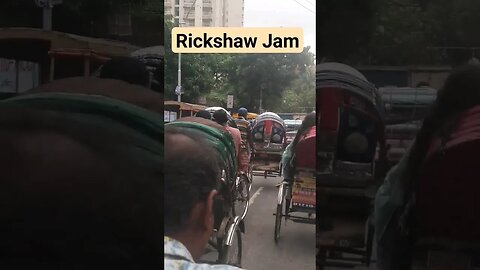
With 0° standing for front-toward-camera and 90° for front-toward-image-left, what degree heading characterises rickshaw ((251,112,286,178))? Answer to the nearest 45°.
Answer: approximately 180°

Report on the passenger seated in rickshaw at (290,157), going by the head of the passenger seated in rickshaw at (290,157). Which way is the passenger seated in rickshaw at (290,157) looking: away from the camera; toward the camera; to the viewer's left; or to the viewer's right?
away from the camera

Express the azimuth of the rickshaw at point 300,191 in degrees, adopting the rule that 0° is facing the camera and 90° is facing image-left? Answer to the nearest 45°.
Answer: approximately 180°

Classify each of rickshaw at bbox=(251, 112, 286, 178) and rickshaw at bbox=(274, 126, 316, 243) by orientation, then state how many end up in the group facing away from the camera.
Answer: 2

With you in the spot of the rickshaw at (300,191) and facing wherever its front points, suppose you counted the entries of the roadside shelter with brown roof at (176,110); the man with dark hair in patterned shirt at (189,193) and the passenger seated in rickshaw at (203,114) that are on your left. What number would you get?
3
